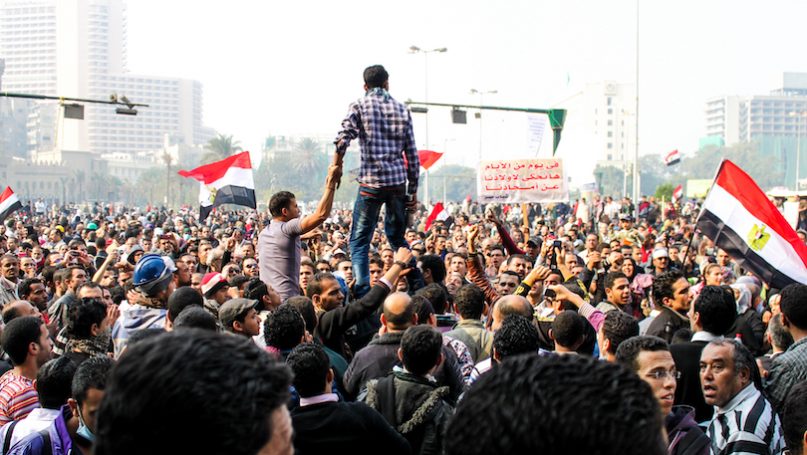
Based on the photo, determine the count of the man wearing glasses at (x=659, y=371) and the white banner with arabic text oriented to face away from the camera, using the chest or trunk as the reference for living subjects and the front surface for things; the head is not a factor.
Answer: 0

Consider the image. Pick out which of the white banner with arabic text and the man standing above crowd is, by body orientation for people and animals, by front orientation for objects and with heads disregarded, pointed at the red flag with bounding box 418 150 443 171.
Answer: the man standing above crowd

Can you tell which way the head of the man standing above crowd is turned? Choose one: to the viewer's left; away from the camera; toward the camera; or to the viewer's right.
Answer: away from the camera

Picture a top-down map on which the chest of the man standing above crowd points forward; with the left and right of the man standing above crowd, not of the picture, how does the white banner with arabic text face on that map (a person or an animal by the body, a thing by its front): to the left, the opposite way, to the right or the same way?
the opposite way

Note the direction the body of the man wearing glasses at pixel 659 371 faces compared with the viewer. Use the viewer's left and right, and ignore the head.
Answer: facing the viewer and to the right of the viewer

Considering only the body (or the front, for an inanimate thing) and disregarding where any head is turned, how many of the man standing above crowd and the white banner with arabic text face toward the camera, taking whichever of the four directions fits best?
1

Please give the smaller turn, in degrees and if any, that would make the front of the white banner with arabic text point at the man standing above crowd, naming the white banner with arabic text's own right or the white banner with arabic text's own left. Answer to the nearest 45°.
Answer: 0° — it already faces them

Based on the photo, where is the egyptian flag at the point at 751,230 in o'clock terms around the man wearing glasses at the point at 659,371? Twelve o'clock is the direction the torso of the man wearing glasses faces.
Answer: The egyptian flag is roughly at 8 o'clock from the man wearing glasses.

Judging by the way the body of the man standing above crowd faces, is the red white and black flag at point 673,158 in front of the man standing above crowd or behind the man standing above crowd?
in front

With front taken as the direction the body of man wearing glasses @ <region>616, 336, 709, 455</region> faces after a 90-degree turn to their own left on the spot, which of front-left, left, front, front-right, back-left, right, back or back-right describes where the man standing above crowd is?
left

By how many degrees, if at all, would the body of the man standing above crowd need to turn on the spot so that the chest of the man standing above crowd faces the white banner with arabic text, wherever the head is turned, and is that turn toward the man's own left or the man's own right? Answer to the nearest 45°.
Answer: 0° — they already face it

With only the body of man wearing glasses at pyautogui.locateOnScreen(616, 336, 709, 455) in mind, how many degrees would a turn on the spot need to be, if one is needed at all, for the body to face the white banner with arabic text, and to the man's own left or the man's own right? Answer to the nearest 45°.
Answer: approximately 135° to the man's own left

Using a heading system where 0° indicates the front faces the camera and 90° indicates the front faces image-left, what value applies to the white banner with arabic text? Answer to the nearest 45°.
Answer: approximately 0°

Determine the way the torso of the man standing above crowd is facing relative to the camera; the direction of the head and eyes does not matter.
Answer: away from the camera

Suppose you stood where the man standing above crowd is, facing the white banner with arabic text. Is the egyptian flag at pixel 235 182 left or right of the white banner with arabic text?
left

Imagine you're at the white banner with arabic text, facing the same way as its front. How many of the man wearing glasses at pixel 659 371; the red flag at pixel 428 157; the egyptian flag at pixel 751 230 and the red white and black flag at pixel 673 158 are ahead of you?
2
